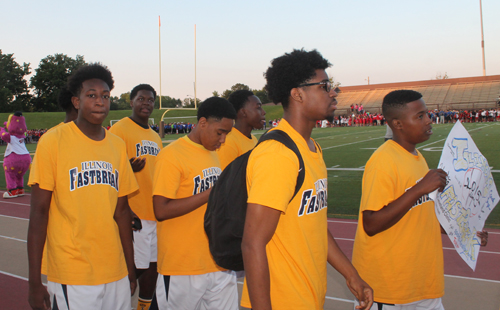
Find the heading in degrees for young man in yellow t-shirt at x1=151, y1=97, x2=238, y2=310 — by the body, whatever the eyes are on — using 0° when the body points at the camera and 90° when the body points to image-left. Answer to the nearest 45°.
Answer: approximately 315°

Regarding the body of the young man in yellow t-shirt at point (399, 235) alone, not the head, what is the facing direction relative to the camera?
to the viewer's right

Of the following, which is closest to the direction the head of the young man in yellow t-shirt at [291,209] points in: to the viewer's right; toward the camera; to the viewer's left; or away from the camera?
to the viewer's right

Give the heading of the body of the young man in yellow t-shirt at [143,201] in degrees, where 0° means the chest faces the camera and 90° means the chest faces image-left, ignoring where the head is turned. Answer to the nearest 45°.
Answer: approximately 315°
